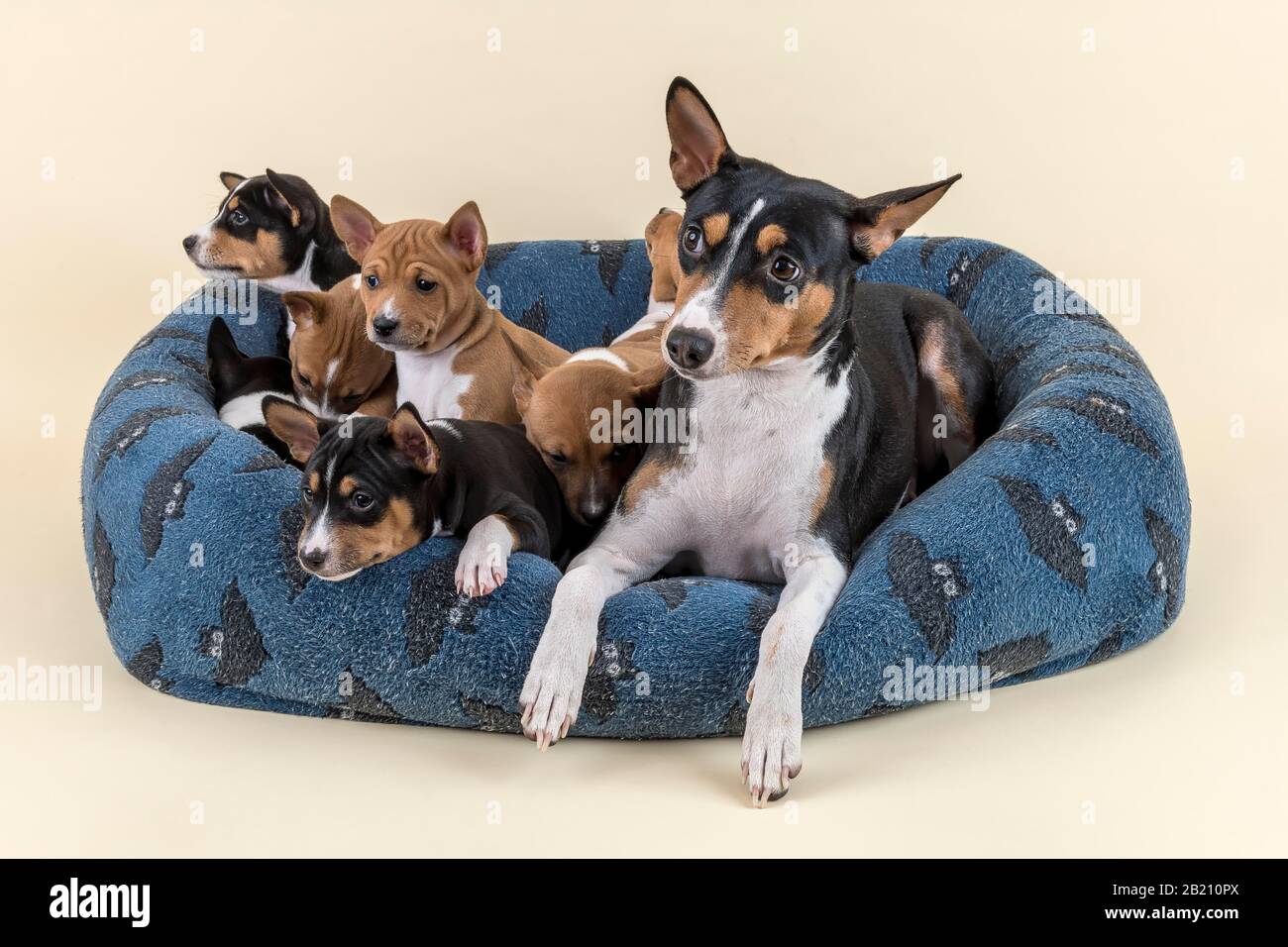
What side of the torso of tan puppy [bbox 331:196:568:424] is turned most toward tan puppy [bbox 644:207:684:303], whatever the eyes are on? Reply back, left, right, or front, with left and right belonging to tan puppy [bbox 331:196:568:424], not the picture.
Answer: back

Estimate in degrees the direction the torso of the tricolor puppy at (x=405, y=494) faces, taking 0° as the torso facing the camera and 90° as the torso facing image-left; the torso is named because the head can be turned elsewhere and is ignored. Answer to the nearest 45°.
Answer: approximately 45°

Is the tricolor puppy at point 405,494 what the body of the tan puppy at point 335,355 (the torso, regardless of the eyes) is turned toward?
yes

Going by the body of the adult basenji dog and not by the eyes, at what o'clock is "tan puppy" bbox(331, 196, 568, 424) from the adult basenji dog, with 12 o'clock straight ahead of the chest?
The tan puppy is roughly at 3 o'clock from the adult basenji dog.

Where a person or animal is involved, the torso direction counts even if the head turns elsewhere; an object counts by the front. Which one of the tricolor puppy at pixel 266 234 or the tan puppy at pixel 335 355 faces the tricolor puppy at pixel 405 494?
the tan puppy

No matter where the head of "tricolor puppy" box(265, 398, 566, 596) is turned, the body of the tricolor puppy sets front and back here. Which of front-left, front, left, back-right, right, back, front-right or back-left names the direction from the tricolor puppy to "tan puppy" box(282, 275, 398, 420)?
back-right

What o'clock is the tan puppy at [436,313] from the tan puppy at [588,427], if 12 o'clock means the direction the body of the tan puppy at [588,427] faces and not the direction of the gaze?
the tan puppy at [436,313] is roughly at 3 o'clock from the tan puppy at [588,427].

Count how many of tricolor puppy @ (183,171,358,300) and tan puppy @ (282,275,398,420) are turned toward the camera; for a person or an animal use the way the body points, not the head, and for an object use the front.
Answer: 1

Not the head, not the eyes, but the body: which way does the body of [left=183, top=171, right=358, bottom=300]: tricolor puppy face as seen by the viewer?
to the viewer's left
